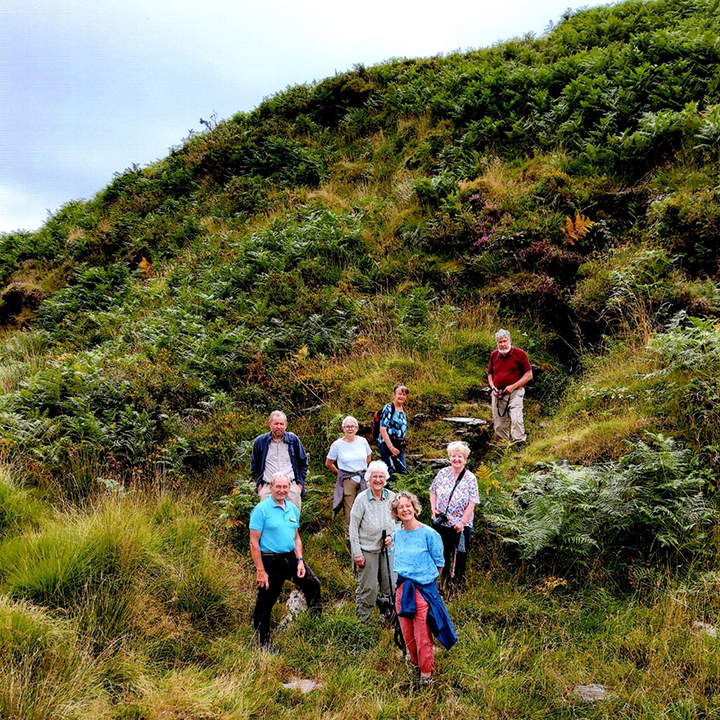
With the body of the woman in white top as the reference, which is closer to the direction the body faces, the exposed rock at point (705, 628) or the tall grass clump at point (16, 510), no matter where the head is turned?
the exposed rock

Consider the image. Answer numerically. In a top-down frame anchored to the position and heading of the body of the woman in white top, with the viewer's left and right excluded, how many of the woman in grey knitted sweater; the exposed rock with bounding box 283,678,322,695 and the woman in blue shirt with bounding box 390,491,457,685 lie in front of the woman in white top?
3

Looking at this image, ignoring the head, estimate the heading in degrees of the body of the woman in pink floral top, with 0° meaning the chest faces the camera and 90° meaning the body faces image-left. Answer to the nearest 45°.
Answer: approximately 0°

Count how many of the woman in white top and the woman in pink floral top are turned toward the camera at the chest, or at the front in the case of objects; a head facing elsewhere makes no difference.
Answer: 2

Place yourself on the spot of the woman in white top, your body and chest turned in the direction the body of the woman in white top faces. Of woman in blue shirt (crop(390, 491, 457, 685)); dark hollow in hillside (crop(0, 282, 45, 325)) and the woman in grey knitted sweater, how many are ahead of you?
2

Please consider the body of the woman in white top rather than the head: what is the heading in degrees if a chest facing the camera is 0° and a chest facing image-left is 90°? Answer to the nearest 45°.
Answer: approximately 0°

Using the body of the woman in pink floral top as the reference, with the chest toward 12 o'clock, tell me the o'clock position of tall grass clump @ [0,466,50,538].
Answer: The tall grass clump is roughly at 3 o'clock from the woman in pink floral top.

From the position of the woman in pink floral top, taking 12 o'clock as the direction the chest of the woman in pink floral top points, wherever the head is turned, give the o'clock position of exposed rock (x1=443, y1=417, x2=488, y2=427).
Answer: The exposed rock is roughly at 6 o'clock from the woman in pink floral top.

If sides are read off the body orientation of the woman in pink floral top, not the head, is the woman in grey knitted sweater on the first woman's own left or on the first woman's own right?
on the first woman's own right

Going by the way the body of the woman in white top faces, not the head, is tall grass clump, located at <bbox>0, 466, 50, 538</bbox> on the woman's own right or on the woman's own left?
on the woman's own right

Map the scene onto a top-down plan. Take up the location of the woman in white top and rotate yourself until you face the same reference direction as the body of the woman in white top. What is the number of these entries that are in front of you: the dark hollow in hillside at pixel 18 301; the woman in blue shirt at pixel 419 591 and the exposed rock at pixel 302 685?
2
